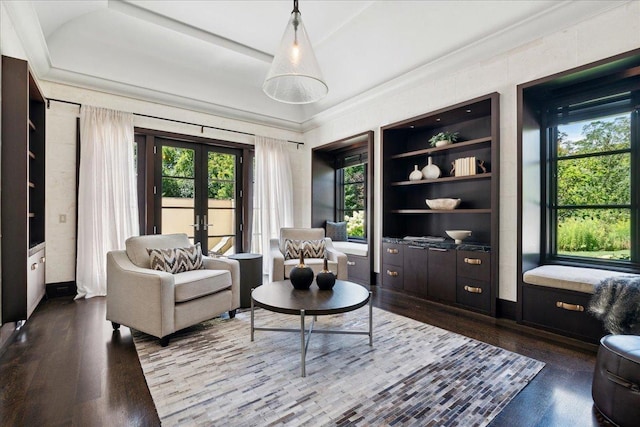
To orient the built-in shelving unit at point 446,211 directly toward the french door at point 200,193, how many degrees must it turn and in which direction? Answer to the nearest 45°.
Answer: approximately 45° to its right

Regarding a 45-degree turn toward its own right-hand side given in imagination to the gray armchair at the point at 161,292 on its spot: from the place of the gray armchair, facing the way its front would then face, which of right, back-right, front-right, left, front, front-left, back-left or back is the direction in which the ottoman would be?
front-left

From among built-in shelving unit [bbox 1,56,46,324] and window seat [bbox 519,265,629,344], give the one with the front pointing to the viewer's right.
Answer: the built-in shelving unit

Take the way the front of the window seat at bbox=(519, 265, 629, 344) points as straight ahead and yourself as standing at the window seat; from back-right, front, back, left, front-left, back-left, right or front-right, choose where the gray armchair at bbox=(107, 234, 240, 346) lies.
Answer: front

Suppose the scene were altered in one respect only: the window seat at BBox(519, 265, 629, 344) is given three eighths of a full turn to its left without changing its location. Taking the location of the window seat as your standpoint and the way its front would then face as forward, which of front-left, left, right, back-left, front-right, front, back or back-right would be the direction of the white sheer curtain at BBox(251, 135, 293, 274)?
back

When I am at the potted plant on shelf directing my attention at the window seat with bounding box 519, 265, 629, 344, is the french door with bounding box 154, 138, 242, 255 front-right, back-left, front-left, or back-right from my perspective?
back-right

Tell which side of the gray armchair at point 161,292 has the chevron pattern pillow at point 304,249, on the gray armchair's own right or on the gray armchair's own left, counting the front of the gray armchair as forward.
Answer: on the gray armchair's own left

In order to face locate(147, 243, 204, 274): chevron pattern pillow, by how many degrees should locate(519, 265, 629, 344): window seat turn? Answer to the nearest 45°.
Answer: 0° — it already faces it

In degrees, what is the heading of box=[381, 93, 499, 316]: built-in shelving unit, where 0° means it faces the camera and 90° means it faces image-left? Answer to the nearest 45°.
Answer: approximately 45°

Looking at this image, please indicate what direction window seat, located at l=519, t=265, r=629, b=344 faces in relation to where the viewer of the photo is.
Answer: facing the viewer and to the left of the viewer

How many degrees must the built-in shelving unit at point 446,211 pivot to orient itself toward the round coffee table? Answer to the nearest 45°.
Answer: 0° — it already faces it

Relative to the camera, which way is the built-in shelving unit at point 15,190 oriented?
to the viewer's right

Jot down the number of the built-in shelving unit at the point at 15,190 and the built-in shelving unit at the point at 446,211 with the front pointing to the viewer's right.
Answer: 1
